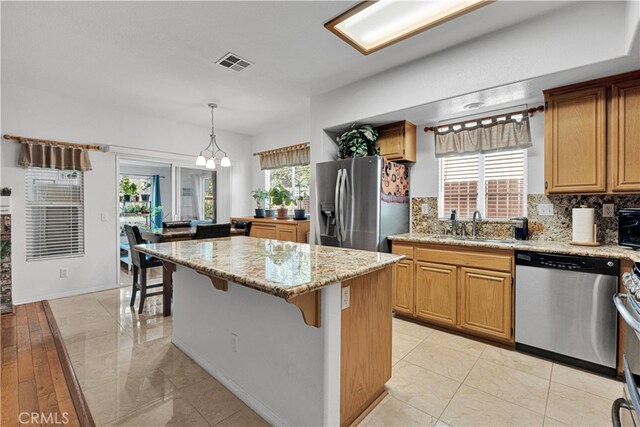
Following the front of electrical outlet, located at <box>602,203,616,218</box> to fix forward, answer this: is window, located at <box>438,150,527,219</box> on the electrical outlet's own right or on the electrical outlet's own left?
on the electrical outlet's own right

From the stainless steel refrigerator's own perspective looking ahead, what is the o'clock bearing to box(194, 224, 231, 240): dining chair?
The dining chair is roughly at 1 o'clock from the stainless steel refrigerator.

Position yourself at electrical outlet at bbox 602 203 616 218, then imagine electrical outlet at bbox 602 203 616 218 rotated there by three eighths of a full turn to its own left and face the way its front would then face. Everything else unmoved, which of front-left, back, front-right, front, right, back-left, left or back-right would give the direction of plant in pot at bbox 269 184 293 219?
back-left

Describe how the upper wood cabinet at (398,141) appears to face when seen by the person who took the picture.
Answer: facing the viewer and to the left of the viewer

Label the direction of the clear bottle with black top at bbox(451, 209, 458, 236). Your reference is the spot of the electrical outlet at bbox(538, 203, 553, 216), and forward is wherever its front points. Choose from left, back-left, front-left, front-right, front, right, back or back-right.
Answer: right

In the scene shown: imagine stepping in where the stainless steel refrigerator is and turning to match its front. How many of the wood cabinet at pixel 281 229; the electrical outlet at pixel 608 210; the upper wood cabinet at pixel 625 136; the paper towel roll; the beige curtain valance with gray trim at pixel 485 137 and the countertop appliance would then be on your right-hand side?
1

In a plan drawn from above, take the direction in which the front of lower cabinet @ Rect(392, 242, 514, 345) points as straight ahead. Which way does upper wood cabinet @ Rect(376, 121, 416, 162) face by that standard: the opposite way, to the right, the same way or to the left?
the same way

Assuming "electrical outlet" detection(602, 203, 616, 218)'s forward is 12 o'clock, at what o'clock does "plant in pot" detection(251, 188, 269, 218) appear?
The plant in pot is roughly at 3 o'clock from the electrical outlet.

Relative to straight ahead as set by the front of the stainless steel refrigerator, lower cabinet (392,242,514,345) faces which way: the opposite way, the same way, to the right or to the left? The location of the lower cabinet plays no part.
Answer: the same way

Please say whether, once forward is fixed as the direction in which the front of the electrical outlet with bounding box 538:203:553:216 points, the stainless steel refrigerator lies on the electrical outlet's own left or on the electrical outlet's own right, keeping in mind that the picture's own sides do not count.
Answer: on the electrical outlet's own right

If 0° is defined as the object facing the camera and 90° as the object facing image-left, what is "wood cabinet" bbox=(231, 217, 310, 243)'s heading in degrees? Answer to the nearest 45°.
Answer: approximately 45°

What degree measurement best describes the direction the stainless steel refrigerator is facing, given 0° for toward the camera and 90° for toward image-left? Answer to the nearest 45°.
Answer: approximately 45°

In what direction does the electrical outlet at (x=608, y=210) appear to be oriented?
toward the camera

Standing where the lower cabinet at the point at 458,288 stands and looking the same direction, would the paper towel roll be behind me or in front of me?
behind

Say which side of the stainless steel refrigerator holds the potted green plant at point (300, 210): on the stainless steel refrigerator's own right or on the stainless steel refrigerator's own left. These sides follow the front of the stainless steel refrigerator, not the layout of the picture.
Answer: on the stainless steel refrigerator's own right

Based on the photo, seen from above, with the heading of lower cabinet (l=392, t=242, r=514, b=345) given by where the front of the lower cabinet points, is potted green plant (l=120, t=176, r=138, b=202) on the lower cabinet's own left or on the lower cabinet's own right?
on the lower cabinet's own right

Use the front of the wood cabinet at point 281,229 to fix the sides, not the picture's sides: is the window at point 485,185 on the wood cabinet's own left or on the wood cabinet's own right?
on the wood cabinet's own left
